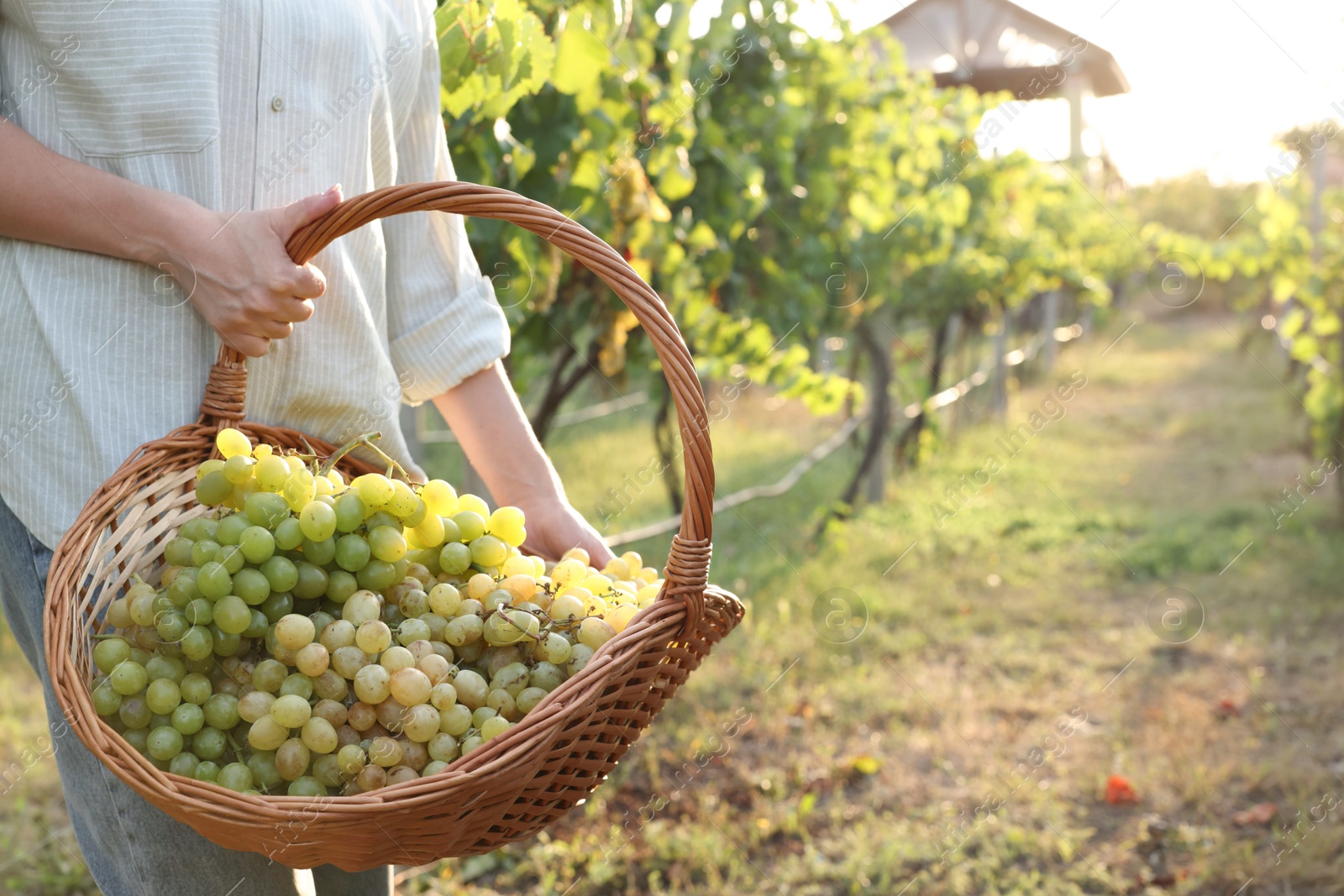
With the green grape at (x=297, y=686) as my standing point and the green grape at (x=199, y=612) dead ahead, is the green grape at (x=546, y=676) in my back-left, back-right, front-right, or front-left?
back-right

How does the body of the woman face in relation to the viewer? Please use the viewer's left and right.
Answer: facing the viewer and to the right of the viewer
